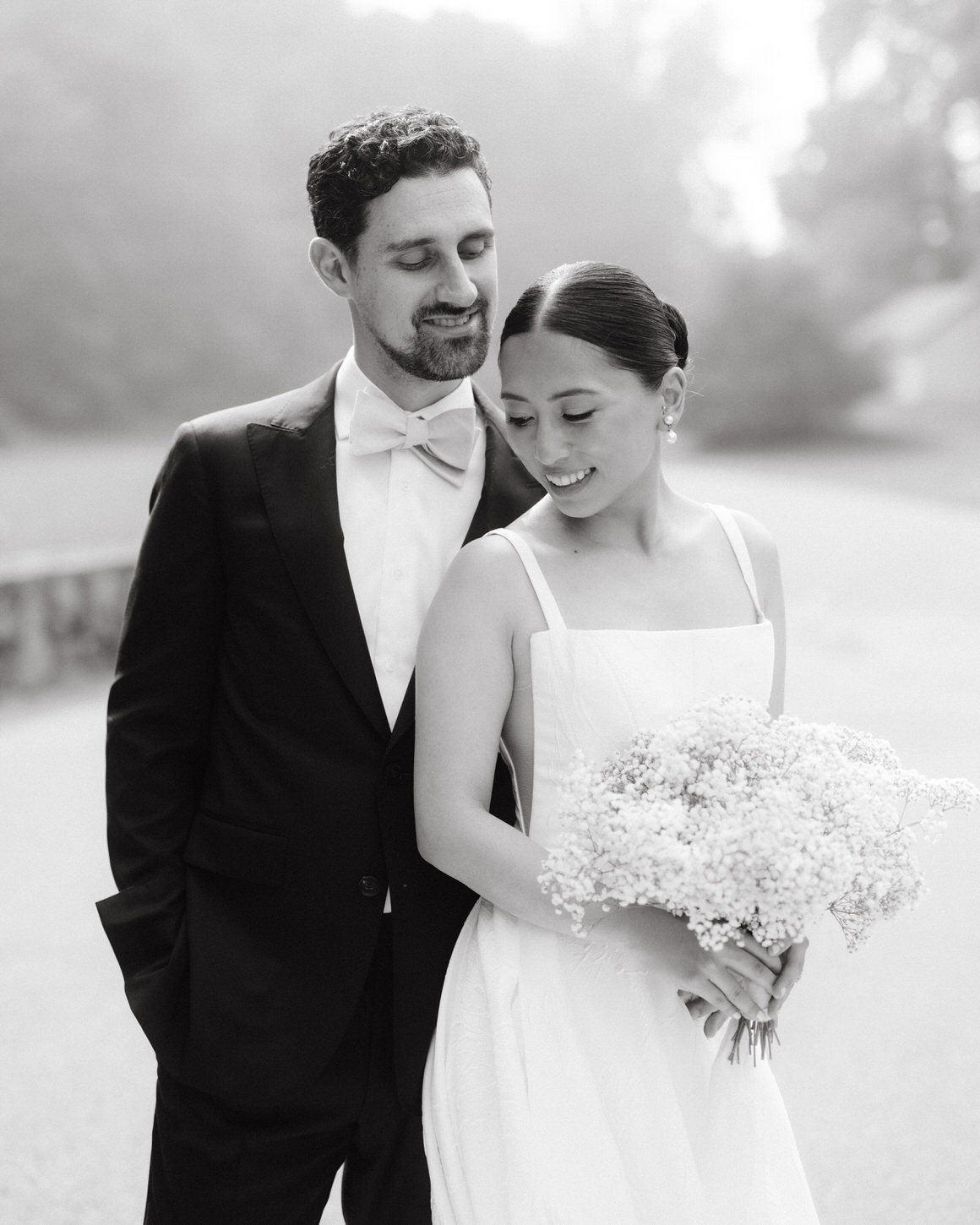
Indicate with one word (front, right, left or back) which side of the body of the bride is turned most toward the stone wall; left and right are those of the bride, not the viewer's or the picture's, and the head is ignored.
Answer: back

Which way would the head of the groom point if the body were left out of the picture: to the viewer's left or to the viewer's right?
to the viewer's right

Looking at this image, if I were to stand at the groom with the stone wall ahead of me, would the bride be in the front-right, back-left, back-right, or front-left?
back-right

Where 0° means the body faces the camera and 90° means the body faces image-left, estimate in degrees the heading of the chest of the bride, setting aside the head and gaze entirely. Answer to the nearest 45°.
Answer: approximately 315°

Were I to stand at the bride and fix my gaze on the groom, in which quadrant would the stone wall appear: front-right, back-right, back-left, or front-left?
front-right
